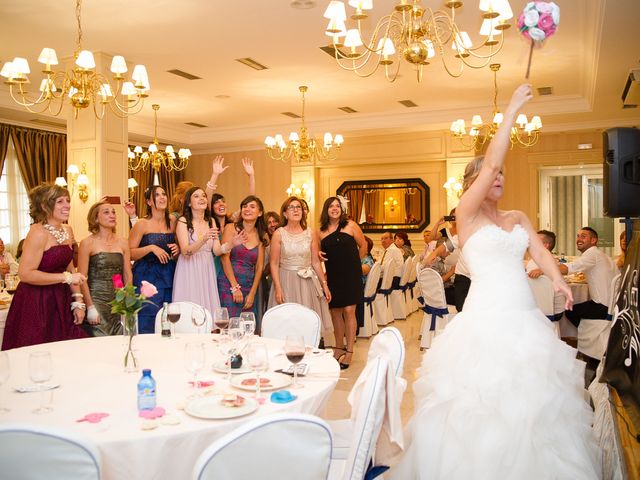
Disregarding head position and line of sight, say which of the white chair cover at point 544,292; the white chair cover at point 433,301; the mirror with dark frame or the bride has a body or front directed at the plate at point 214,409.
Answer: the mirror with dark frame

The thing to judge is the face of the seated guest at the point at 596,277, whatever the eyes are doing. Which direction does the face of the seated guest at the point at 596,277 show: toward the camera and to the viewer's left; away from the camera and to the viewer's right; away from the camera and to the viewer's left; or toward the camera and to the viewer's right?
toward the camera and to the viewer's left

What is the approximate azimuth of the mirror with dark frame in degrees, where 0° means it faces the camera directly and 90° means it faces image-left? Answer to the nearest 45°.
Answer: approximately 0°

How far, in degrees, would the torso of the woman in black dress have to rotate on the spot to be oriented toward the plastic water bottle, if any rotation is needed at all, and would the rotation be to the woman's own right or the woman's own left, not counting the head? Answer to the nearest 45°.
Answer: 0° — they already face it

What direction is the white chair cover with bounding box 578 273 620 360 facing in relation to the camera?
to the viewer's left

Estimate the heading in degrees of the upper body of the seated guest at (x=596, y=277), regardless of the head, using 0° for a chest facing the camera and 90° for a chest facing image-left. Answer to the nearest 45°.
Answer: approximately 90°

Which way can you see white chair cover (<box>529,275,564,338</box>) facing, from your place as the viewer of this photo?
facing away from the viewer and to the right of the viewer

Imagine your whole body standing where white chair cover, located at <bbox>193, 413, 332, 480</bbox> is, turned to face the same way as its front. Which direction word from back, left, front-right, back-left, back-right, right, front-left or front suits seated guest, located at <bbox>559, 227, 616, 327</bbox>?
right

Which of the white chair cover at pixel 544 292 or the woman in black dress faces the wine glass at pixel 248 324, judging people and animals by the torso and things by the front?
the woman in black dress

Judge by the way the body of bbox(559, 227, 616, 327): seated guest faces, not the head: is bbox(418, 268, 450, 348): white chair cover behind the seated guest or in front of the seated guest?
in front

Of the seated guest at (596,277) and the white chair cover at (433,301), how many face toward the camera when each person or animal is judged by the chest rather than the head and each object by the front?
0
